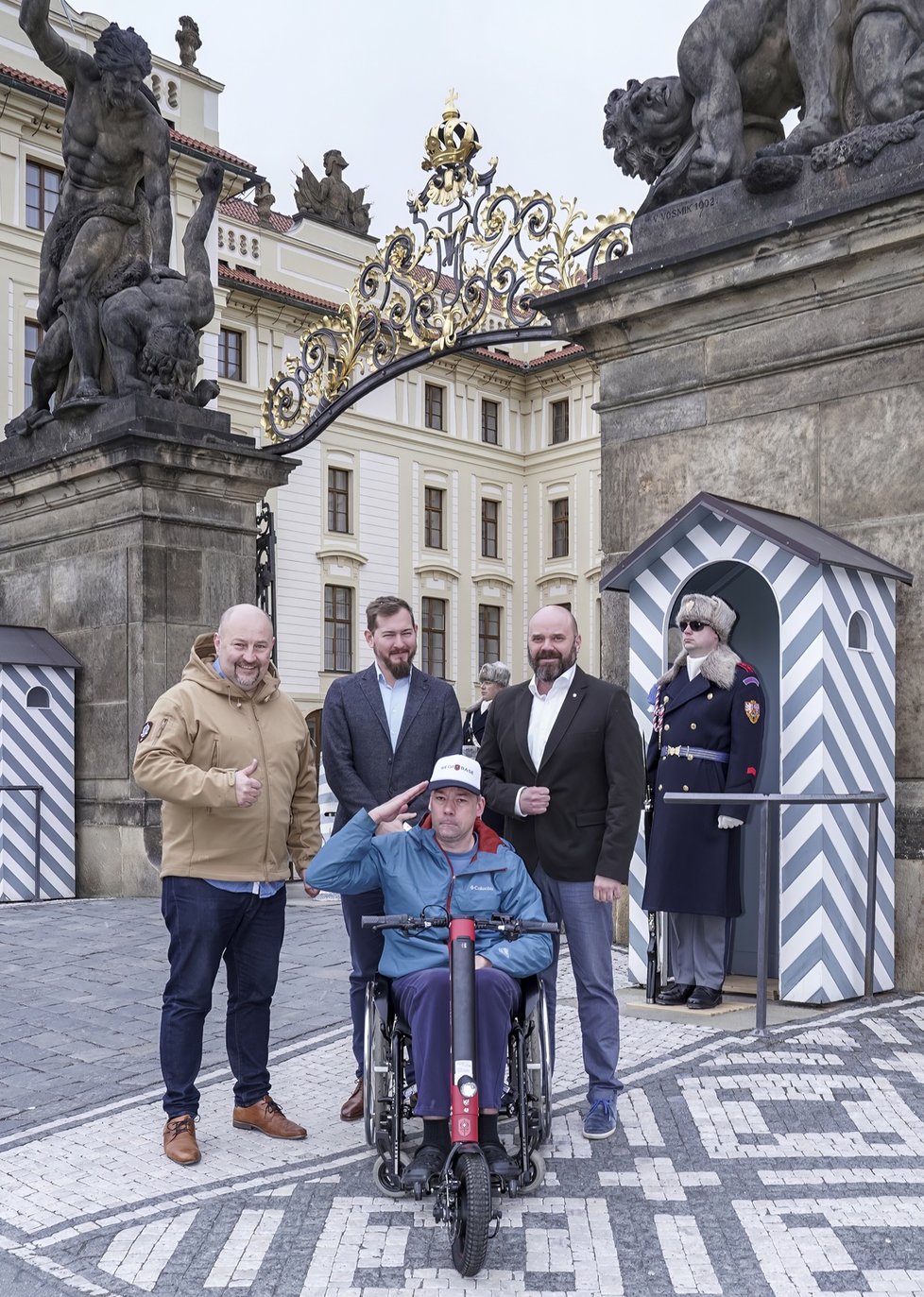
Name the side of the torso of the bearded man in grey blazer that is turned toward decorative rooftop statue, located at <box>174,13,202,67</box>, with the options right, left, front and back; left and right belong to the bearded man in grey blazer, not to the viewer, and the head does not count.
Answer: back

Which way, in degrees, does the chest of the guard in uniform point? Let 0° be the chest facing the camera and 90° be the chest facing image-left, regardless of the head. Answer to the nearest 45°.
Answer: approximately 45°

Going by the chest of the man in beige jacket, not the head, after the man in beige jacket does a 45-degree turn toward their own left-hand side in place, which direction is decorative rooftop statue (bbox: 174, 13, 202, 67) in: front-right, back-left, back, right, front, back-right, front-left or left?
left

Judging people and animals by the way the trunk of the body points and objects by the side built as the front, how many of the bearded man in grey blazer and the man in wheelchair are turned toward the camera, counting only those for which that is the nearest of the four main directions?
2

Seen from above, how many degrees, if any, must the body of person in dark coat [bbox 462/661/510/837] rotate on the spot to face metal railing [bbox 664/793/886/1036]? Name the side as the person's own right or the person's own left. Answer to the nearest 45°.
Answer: approximately 45° to the person's own left

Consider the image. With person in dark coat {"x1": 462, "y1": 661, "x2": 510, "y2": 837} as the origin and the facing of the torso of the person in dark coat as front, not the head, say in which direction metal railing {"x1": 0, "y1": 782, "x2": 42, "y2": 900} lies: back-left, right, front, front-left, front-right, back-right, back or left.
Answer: front-right

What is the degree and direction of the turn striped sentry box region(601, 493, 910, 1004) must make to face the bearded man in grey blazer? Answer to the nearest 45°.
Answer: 0° — it already faces them

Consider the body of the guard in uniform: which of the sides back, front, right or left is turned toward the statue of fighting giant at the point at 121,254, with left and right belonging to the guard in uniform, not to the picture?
right

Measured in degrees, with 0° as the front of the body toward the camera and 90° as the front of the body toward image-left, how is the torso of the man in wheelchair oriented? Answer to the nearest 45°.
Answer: approximately 0°

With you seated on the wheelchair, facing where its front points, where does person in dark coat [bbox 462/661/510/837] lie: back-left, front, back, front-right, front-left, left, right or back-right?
back
